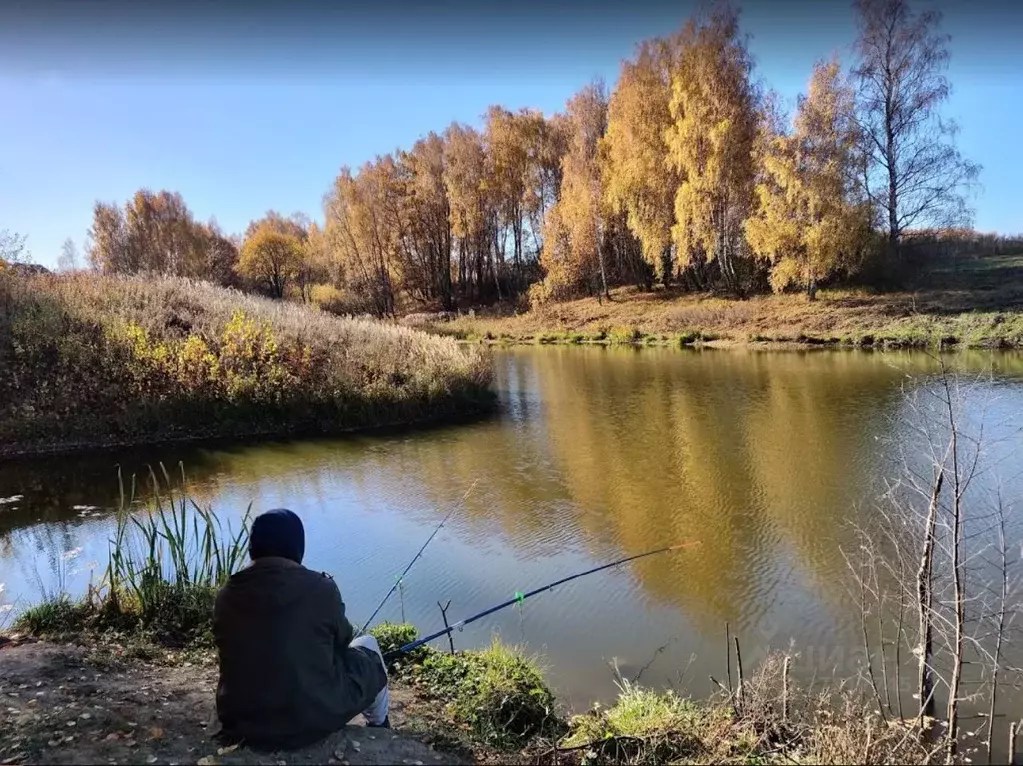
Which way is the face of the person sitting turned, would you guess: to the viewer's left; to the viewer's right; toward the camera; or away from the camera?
away from the camera

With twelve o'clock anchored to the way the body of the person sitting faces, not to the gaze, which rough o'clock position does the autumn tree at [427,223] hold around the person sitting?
The autumn tree is roughly at 11 o'clock from the person sitting.

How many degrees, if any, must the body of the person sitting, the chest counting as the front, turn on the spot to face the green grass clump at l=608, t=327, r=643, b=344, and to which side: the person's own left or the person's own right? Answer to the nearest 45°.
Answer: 0° — they already face it

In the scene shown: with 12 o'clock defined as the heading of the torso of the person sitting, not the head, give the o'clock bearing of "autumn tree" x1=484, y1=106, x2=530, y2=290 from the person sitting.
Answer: The autumn tree is roughly at 11 o'clock from the person sitting.

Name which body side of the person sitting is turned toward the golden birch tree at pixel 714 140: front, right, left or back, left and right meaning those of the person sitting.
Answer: front

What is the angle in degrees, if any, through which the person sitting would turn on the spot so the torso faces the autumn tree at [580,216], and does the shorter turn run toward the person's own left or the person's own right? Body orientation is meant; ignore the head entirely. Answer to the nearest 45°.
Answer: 0° — they already face it

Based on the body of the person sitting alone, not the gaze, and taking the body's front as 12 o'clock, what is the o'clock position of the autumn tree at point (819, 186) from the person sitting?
The autumn tree is roughly at 12 o'clock from the person sitting.

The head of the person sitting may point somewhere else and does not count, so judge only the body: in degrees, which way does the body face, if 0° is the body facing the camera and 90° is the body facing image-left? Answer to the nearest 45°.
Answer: approximately 225°

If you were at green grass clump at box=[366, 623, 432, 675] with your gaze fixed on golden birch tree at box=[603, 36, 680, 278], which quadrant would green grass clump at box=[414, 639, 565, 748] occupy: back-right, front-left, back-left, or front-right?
back-right
